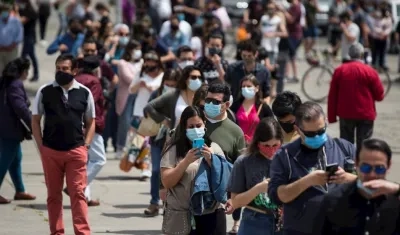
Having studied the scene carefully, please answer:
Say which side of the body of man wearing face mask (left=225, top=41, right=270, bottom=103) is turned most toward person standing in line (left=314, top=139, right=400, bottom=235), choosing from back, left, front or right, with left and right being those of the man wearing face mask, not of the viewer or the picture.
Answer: front

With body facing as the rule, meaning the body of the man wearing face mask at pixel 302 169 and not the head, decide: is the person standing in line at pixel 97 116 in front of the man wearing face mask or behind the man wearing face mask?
behind

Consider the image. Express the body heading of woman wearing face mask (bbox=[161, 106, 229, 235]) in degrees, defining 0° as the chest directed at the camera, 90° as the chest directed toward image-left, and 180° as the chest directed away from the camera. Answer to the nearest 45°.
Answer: approximately 315°

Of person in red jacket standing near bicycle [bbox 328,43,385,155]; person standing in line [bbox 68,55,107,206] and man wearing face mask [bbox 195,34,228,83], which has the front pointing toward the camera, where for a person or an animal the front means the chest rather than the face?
the man wearing face mask

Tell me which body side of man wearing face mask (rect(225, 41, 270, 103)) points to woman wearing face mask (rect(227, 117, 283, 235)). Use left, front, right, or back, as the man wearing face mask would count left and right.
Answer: front

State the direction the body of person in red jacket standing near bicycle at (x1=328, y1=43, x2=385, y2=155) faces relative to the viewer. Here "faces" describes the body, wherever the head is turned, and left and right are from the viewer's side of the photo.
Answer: facing away from the viewer
